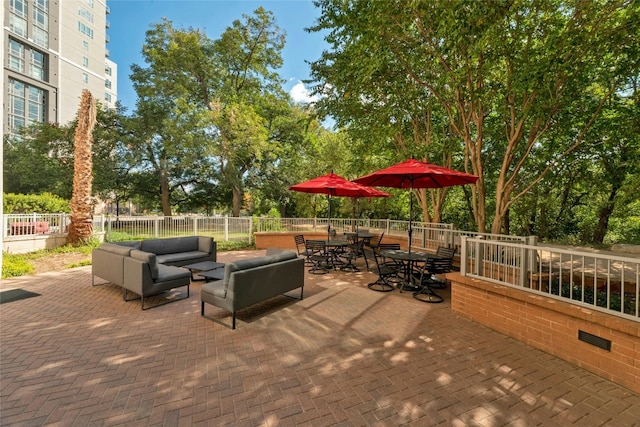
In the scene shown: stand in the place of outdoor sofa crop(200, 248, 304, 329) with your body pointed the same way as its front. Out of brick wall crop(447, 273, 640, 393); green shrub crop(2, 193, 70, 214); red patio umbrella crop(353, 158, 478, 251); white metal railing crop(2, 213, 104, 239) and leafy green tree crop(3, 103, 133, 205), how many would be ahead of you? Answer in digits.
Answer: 3

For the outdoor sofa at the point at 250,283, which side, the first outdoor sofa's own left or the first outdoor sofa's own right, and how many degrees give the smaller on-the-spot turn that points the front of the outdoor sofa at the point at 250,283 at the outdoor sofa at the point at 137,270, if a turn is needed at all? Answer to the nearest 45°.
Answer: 0° — it already faces it

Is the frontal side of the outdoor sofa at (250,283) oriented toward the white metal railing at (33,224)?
yes

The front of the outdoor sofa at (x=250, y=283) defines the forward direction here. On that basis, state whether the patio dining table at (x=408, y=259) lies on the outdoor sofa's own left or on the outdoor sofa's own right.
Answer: on the outdoor sofa's own right

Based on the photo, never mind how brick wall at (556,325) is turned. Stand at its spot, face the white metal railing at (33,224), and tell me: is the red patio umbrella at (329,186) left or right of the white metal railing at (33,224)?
right

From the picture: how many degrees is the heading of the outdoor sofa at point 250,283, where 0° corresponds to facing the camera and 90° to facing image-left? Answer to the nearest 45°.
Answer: approximately 135°

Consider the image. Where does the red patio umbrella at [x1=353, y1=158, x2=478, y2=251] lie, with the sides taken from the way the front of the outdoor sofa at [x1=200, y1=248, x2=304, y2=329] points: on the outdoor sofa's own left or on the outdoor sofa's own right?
on the outdoor sofa's own right

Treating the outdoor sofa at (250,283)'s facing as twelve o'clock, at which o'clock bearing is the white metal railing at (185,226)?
The white metal railing is roughly at 1 o'clock from the outdoor sofa.

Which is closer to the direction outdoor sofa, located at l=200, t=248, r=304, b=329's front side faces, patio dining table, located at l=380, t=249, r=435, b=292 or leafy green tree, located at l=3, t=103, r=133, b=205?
the leafy green tree

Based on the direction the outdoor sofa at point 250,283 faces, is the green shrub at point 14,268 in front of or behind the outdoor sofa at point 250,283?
in front

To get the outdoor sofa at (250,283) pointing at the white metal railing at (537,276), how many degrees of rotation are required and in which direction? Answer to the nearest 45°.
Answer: approximately 135° to its right

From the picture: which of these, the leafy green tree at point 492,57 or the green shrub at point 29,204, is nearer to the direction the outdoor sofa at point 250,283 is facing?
the green shrub

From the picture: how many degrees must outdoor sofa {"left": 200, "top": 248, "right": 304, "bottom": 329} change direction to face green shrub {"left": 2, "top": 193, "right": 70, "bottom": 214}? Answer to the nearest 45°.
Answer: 0° — it already faces it

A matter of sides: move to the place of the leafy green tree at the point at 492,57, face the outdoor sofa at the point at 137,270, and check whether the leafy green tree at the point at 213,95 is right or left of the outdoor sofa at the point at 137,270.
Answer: right

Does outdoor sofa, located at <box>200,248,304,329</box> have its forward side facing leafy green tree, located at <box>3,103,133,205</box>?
yes

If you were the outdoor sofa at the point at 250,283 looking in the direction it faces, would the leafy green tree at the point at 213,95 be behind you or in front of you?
in front
